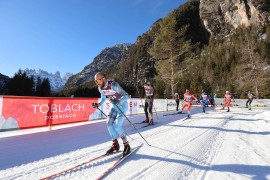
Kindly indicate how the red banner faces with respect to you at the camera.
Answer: facing the viewer and to the right of the viewer

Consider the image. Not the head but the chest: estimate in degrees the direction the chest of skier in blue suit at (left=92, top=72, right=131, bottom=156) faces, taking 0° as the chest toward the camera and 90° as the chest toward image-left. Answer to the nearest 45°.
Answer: approximately 45°

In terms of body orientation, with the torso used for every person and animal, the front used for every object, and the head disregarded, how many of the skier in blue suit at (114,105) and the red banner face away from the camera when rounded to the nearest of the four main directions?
0

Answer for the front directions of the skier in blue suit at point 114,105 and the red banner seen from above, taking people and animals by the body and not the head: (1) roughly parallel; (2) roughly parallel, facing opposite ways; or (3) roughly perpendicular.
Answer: roughly perpendicular

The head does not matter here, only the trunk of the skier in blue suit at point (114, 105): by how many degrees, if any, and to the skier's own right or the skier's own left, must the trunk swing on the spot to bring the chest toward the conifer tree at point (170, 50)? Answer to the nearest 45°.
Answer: approximately 135° to the skier's own right

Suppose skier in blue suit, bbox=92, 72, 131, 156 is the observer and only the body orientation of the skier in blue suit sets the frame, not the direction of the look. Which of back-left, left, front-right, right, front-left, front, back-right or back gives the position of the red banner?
right

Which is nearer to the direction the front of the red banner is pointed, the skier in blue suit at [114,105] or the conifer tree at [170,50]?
the skier in blue suit

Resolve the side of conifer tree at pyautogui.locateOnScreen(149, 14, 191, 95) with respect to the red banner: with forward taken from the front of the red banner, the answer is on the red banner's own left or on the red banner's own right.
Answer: on the red banner's own left
